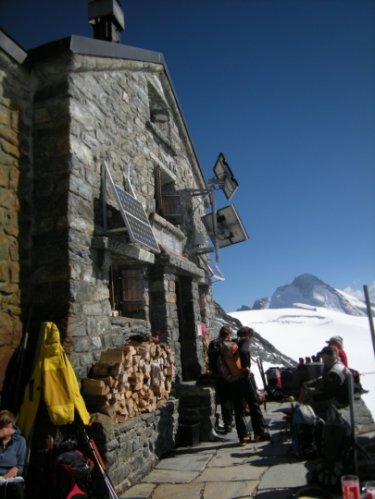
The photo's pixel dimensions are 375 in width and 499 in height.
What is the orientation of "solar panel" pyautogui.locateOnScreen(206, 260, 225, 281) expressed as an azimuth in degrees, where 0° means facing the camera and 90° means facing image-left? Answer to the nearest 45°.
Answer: approximately 315°

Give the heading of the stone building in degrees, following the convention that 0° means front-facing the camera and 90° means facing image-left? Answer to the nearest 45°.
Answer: approximately 315°
